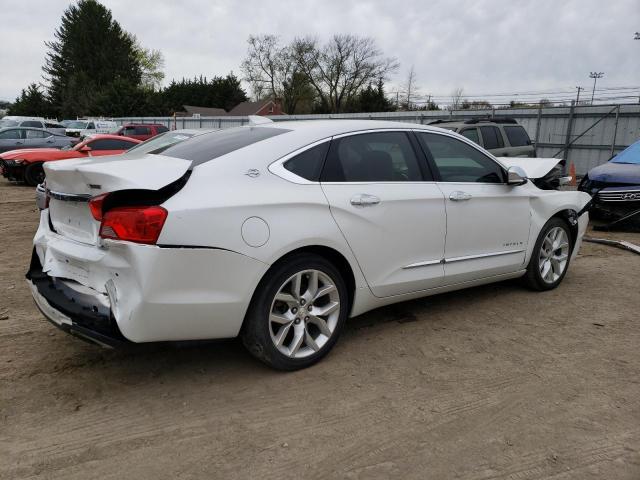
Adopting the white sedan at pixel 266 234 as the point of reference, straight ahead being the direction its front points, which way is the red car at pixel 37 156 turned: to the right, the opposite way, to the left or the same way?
the opposite way

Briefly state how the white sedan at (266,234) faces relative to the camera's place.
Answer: facing away from the viewer and to the right of the viewer

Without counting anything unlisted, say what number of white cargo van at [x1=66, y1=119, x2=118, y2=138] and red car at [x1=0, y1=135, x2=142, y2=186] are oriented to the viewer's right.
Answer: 0

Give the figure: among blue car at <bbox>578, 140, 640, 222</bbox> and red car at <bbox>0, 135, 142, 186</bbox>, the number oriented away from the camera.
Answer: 0

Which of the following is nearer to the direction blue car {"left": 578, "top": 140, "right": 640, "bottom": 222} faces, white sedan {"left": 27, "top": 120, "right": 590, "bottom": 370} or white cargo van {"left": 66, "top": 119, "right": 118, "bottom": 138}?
the white sedan

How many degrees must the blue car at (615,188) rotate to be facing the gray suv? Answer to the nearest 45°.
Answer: approximately 90° to its right

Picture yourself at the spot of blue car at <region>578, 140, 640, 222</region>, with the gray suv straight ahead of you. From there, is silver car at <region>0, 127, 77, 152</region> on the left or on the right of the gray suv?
left

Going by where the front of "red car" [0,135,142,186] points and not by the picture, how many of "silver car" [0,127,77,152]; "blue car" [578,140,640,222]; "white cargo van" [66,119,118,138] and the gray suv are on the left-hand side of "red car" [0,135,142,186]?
2

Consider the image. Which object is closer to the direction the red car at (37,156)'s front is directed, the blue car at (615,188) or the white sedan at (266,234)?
the white sedan

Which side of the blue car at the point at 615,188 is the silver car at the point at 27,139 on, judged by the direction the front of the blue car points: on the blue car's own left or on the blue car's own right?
on the blue car's own right

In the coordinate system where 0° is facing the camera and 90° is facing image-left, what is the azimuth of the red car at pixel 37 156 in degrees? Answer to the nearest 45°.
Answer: approximately 45°

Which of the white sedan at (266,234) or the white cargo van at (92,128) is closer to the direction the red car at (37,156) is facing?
the white sedan

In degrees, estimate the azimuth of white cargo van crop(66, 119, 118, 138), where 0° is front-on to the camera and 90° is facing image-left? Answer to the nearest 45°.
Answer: approximately 45°
